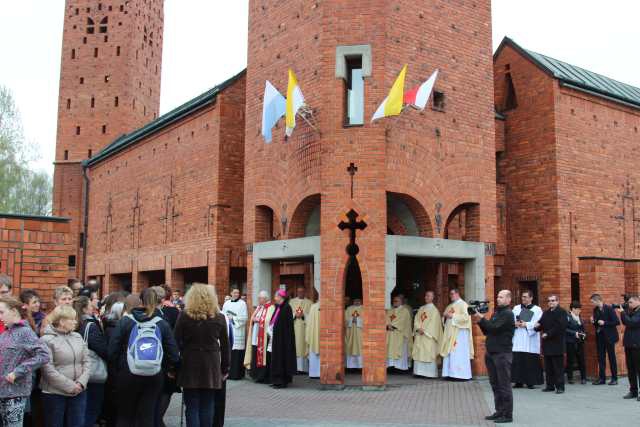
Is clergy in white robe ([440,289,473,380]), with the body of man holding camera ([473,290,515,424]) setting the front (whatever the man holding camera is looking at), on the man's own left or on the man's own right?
on the man's own right

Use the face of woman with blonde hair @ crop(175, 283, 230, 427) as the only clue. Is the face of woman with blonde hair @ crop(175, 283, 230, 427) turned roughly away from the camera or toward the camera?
away from the camera

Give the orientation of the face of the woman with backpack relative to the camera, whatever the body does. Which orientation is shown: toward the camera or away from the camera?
away from the camera

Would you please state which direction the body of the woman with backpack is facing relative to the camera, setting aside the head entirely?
away from the camera

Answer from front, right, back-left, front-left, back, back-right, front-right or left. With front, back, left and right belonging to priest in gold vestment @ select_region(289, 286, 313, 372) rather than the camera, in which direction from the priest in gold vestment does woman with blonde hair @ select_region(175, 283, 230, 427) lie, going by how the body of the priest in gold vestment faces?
front

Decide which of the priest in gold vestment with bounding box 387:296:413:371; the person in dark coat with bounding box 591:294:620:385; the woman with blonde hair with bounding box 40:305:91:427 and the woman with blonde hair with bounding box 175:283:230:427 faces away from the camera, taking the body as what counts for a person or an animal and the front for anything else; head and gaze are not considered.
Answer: the woman with blonde hair with bounding box 175:283:230:427

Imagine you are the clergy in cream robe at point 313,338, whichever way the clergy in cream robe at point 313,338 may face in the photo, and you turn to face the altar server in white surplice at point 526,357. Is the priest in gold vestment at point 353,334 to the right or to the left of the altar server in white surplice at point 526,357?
left

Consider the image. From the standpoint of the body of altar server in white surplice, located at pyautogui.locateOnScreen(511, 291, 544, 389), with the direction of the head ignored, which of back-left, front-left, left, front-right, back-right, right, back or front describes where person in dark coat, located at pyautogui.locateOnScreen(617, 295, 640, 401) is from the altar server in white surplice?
left

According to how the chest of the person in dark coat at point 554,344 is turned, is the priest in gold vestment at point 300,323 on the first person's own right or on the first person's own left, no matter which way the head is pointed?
on the first person's own right

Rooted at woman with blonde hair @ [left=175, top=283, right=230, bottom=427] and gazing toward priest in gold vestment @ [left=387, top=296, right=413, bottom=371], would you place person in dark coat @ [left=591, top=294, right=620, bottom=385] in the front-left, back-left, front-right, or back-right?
front-right

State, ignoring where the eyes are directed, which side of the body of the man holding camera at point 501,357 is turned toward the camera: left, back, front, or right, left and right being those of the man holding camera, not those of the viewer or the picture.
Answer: left

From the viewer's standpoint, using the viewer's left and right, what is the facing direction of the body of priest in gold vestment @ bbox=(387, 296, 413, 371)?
facing the viewer and to the left of the viewer

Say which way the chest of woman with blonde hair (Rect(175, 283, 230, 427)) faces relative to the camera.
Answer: away from the camera
